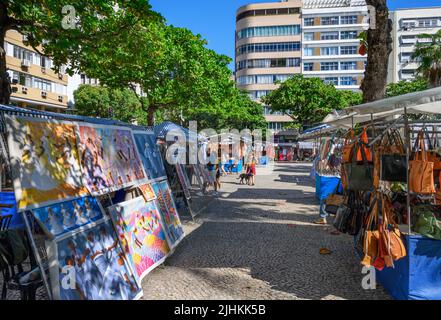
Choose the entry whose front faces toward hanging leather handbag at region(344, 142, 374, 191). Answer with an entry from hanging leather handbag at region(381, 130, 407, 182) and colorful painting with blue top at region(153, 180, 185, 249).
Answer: the colorful painting with blue top

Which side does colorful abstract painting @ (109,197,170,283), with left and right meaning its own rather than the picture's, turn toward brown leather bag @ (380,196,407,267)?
front

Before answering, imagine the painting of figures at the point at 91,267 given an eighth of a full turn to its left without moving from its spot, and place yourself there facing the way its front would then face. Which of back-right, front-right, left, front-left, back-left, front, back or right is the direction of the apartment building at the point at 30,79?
left

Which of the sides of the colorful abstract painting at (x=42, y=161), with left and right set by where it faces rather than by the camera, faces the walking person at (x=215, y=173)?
left

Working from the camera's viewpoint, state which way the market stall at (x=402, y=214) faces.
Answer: facing the viewer and to the left of the viewer

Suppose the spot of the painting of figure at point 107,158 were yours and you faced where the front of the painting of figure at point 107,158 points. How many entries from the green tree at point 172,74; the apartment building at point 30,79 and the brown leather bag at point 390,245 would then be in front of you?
1

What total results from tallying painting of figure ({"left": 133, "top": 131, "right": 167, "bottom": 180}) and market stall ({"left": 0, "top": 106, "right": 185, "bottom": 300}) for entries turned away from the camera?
0

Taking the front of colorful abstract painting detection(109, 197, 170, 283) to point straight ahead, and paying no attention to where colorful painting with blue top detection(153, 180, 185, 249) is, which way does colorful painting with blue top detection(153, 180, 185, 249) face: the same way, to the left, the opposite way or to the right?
the same way

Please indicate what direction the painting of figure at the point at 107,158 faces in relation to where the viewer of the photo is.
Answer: facing the viewer and to the right of the viewer

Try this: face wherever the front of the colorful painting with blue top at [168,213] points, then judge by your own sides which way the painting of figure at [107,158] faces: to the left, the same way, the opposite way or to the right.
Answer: the same way

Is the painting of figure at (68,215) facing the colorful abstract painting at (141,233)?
no

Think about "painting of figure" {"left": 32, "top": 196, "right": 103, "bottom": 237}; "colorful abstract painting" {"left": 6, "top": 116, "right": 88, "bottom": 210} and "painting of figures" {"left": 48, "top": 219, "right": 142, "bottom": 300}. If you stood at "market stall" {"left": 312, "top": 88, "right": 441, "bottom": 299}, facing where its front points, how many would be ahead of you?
3

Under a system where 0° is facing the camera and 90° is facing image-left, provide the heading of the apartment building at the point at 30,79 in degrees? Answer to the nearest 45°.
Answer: approximately 315°

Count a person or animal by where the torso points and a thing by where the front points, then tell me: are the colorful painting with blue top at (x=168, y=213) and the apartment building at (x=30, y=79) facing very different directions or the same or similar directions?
same or similar directions

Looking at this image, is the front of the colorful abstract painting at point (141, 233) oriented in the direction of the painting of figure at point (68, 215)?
no

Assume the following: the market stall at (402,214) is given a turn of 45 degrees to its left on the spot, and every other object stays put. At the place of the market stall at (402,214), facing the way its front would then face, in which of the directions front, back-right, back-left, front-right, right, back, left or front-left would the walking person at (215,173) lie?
back-right

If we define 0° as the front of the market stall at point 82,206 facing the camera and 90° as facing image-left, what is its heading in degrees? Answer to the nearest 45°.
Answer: approximately 315°

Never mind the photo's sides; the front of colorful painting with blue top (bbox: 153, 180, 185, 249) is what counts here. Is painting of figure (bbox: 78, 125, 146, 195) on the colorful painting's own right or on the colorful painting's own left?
on the colorful painting's own right
